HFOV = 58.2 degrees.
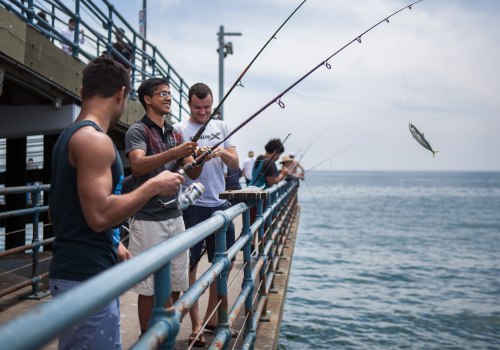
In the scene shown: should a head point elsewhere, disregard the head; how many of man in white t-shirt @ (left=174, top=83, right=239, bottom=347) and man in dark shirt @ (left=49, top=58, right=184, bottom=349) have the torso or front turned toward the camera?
1

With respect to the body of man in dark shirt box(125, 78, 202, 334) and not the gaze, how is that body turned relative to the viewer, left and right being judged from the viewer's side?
facing the viewer and to the right of the viewer

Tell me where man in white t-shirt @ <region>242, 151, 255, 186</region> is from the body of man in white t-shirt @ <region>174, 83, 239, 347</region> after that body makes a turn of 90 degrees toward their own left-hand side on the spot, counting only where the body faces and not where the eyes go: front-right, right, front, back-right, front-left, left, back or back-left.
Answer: left

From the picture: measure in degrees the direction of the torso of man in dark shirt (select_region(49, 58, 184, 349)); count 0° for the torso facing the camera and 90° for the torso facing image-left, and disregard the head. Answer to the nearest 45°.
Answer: approximately 225°

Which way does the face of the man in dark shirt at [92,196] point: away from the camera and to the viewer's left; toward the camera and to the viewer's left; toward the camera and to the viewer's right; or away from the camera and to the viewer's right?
away from the camera and to the viewer's right

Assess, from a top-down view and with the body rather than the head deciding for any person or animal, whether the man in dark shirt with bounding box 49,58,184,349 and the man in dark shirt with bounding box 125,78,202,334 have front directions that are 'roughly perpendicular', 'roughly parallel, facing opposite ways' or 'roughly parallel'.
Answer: roughly perpendicular

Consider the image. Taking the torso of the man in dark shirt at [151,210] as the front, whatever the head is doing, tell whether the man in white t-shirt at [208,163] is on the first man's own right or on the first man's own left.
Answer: on the first man's own left

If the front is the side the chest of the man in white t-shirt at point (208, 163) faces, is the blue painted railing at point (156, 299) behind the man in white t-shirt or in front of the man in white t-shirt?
in front

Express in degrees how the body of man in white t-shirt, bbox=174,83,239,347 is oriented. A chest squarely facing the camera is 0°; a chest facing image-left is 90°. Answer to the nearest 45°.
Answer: approximately 0°
